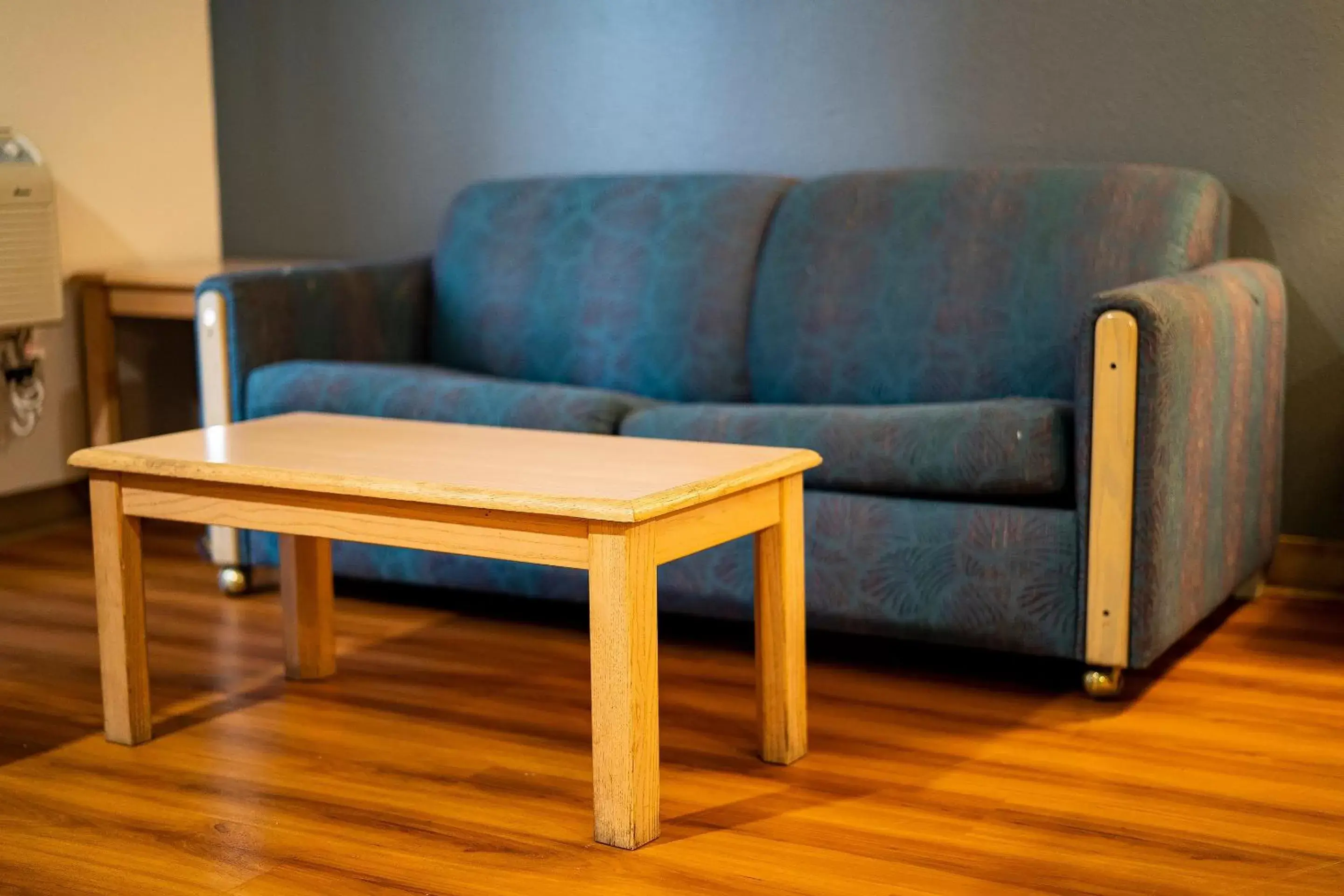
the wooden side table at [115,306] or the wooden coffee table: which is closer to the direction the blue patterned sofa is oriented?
the wooden coffee table

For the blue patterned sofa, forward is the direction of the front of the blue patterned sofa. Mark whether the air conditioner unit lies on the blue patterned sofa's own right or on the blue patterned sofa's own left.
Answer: on the blue patterned sofa's own right

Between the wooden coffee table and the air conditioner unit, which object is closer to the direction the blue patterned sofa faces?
the wooden coffee table

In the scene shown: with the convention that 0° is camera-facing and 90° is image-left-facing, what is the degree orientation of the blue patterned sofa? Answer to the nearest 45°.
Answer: approximately 45°

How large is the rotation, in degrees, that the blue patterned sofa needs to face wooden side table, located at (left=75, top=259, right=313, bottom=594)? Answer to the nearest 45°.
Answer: approximately 90° to its right

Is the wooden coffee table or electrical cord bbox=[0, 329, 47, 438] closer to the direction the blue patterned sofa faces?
the wooden coffee table

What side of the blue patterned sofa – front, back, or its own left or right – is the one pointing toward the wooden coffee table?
front

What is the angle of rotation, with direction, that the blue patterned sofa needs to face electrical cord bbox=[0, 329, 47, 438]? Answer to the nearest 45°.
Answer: approximately 45° to its right
